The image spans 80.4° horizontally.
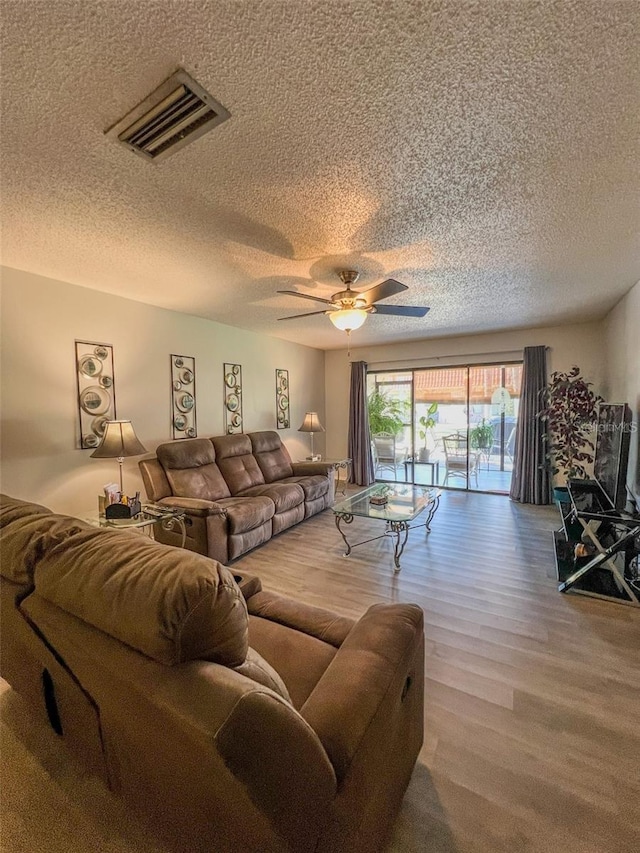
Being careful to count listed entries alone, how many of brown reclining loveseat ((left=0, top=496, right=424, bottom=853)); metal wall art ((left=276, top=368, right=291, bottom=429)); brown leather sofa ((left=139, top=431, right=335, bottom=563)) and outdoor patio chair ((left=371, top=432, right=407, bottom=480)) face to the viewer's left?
0

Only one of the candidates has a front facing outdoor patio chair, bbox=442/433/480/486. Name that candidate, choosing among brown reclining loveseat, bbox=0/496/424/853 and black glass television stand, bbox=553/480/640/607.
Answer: the brown reclining loveseat

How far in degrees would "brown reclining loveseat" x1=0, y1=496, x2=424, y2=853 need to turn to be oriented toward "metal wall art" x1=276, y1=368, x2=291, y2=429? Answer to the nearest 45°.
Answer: approximately 45° to its left

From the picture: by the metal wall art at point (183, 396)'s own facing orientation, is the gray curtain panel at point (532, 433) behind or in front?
in front

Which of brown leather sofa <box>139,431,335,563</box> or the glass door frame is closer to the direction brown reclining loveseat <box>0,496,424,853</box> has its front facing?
the glass door frame

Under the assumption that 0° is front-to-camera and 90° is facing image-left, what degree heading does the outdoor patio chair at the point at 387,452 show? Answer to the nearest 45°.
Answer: approximately 225°

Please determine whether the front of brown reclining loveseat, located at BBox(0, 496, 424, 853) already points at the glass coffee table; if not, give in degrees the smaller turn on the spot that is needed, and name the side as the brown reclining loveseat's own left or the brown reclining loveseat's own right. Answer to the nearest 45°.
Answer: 0° — it already faces it

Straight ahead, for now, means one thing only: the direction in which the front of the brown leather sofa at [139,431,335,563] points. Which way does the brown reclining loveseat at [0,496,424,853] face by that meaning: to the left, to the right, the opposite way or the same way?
to the left

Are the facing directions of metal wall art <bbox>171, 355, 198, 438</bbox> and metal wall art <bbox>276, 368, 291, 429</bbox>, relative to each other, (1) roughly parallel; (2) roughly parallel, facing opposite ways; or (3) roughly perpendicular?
roughly parallel

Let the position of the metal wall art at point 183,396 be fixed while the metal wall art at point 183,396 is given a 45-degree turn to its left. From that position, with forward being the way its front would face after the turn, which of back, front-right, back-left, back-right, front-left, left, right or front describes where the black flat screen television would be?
front-right

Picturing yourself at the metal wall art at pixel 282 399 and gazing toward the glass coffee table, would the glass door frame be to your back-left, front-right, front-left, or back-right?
front-left

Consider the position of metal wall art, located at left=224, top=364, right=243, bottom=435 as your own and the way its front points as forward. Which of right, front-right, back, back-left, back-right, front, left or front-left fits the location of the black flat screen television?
front

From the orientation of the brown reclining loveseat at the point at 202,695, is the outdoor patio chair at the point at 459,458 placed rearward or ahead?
ahead

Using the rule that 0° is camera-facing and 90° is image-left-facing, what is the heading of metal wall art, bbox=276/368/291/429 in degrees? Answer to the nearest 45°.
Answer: approximately 315°

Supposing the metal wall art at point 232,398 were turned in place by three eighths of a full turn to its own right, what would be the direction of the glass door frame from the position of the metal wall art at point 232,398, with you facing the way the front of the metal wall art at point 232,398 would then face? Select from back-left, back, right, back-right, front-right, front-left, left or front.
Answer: back
